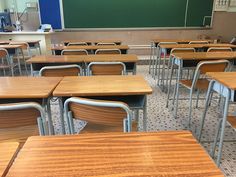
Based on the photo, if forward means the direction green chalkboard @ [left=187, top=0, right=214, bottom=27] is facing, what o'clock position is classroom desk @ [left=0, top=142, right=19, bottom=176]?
The classroom desk is roughly at 12 o'clock from the green chalkboard.

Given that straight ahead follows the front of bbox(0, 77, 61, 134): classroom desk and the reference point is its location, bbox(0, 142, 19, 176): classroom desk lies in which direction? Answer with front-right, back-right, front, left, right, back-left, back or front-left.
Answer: front

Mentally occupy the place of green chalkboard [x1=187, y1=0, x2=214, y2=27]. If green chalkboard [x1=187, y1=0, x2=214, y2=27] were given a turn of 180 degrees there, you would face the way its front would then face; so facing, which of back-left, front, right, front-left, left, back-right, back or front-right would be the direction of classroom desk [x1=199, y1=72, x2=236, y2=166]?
back

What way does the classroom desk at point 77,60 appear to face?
toward the camera

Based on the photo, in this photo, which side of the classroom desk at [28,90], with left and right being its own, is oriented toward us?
front

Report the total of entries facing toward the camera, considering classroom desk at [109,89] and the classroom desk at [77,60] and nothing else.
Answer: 2

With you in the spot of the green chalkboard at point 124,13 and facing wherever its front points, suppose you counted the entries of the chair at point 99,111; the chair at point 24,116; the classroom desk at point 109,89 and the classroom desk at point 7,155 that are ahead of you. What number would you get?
4

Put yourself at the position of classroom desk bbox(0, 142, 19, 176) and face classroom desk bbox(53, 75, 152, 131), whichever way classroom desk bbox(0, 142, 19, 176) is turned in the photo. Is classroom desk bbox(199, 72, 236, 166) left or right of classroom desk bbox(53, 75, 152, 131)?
right

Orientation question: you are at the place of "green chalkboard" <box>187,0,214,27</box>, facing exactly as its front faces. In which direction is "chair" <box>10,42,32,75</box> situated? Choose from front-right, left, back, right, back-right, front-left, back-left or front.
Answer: front-right

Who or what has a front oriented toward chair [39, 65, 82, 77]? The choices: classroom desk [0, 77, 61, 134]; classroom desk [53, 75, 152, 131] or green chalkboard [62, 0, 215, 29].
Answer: the green chalkboard

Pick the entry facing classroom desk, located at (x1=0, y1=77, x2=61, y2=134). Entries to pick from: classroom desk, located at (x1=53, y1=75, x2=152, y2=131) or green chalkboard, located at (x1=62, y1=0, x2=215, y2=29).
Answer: the green chalkboard

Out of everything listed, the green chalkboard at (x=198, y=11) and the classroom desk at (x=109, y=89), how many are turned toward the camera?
2
